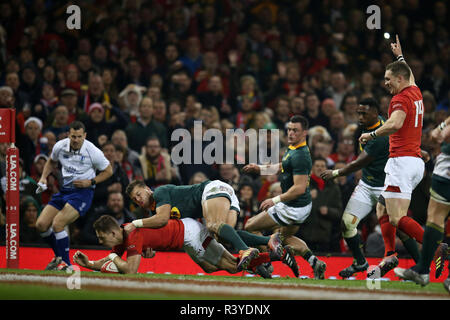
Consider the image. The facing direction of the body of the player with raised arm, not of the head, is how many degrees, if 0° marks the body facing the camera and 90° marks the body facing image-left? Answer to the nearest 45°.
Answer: approximately 90°

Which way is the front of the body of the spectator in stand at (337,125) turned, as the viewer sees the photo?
toward the camera

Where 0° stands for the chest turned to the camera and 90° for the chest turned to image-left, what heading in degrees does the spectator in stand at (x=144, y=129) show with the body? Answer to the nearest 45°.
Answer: approximately 0°

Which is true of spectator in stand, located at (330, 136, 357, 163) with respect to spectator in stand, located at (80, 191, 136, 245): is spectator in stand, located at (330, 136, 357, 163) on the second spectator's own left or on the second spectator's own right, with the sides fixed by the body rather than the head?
on the second spectator's own left

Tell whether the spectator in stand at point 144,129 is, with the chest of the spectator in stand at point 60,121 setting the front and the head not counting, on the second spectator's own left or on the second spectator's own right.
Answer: on the second spectator's own left

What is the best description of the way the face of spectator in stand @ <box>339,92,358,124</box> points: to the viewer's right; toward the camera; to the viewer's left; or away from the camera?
toward the camera

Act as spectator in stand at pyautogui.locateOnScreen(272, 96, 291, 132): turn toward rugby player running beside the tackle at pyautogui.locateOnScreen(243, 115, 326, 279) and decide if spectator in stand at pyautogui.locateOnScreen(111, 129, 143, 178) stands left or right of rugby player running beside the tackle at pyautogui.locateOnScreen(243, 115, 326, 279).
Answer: right

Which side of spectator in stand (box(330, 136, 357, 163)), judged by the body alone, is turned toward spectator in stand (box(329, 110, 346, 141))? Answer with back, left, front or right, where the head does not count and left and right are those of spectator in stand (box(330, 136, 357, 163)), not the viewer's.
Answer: back

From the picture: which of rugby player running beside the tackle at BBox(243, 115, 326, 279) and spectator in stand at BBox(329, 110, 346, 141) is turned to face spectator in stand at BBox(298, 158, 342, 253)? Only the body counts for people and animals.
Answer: spectator in stand at BBox(329, 110, 346, 141)

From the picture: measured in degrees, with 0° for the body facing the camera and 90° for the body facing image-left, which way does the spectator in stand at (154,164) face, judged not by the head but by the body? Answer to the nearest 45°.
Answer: approximately 0°

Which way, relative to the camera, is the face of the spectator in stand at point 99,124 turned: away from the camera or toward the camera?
toward the camera

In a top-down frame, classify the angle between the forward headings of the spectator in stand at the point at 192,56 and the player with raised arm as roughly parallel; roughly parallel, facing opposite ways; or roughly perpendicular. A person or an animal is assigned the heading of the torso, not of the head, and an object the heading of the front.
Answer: roughly perpendicular

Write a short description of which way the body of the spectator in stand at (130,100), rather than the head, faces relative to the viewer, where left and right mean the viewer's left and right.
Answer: facing the viewer

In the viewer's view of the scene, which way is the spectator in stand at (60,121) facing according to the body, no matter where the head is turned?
toward the camera

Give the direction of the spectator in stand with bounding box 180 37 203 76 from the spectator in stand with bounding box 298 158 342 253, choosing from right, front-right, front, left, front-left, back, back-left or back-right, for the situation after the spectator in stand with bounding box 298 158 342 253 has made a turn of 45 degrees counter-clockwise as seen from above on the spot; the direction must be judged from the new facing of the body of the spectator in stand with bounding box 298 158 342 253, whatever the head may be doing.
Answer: back

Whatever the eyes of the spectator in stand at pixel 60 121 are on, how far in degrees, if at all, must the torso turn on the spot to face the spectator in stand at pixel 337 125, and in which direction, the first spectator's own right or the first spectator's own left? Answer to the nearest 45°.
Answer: approximately 90° to the first spectator's own left

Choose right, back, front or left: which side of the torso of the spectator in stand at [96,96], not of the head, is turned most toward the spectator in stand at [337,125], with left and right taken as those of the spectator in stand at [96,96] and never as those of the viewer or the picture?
left

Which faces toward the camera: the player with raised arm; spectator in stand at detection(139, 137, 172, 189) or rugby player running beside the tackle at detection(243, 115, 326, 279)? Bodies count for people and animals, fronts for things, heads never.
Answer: the spectator in stand

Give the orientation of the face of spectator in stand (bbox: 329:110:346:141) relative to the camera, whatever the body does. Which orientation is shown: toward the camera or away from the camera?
toward the camera

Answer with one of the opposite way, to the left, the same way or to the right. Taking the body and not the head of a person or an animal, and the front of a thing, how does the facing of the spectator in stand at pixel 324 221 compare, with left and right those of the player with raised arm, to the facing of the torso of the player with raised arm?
to the left

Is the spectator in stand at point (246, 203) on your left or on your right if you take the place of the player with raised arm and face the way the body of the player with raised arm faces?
on your right
